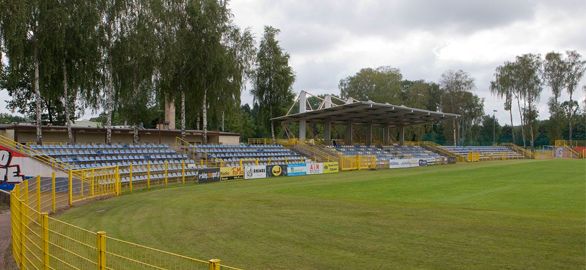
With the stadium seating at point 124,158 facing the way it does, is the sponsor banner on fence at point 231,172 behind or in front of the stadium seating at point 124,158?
in front

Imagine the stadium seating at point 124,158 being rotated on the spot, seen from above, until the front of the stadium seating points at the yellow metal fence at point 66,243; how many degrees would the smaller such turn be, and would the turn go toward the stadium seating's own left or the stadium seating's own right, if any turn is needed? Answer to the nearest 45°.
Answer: approximately 45° to the stadium seating's own right

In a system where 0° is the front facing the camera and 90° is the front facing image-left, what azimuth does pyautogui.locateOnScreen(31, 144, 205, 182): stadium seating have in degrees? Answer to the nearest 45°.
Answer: approximately 315°

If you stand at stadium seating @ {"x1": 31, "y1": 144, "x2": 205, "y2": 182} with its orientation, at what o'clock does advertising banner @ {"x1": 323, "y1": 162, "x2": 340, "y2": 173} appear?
The advertising banner is roughly at 10 o'clock from the stadium seating.

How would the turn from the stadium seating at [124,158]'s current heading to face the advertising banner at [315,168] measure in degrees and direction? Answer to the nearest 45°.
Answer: approximately 45° to its left

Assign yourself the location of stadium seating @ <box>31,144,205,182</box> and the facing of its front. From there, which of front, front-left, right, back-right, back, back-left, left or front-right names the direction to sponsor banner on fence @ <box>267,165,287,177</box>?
front-left

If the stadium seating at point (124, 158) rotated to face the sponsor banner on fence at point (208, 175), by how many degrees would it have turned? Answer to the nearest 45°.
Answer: approximately 45° to its left
